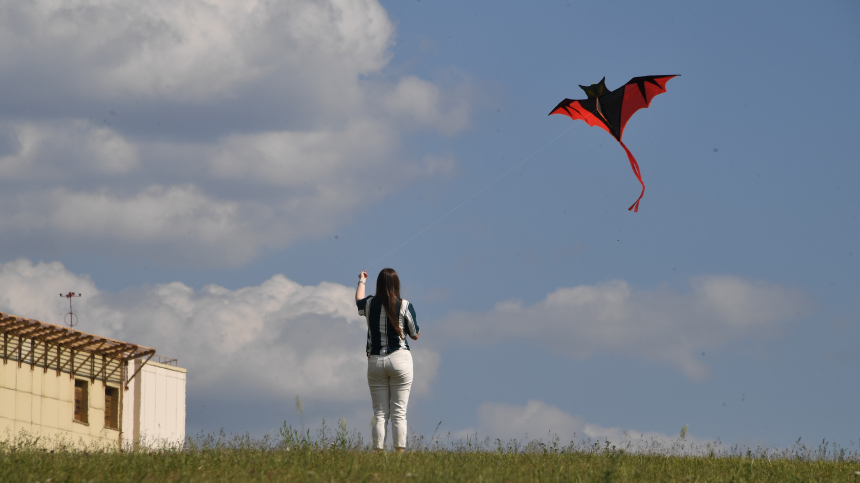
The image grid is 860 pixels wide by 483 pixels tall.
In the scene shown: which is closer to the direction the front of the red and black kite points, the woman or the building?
the woman

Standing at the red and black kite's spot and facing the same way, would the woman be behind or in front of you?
in front

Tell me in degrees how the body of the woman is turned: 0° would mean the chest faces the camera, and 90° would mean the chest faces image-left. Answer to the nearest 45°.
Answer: approximately 180°

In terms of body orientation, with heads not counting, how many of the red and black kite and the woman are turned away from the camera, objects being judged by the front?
1

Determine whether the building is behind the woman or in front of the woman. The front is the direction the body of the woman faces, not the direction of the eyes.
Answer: in front

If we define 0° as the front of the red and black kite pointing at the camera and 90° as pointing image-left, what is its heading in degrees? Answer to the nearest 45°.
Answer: approximately 45°

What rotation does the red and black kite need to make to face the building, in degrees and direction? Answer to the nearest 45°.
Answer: approximately 90° to its right

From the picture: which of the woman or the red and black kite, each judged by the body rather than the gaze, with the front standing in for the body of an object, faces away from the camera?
the woman
